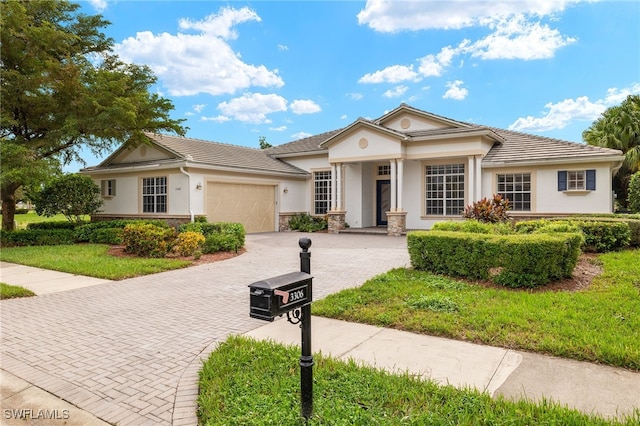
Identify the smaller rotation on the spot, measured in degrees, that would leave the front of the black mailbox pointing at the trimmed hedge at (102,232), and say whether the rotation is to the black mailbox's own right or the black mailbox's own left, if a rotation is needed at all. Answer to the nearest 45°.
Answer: approximately 90° to the black mailbox's own right

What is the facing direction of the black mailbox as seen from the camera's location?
facing the viewer and to the left of the viewer

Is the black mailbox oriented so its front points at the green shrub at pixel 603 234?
no

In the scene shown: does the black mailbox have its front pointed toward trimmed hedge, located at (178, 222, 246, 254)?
no

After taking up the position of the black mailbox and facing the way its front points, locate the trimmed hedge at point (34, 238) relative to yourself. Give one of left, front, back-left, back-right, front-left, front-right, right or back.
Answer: right

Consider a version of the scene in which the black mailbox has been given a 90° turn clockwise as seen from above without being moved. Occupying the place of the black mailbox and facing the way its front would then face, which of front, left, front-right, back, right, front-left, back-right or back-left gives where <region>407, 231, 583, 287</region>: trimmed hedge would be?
right

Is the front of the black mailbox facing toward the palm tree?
no

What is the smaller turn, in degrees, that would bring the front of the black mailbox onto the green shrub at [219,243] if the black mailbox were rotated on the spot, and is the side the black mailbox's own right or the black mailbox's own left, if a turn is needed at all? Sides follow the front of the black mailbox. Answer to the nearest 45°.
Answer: approximately 135° to the black mailbox's own right

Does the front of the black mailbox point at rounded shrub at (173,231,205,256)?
no

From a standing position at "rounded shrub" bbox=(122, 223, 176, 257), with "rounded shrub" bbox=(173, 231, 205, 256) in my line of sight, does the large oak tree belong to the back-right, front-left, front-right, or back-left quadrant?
back-left
